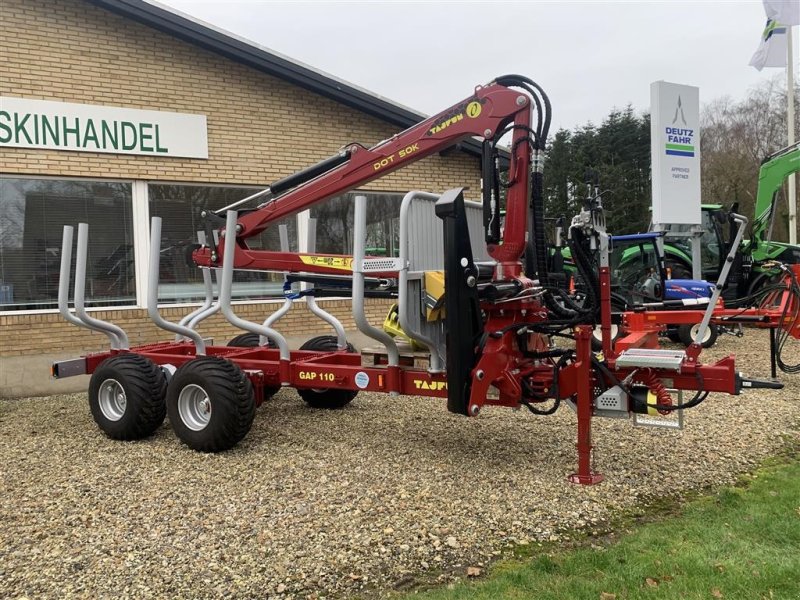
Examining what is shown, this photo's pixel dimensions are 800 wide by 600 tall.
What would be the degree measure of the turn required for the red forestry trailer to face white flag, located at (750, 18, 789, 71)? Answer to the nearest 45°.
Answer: approximately 90° to its left

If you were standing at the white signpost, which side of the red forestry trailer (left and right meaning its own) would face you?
left

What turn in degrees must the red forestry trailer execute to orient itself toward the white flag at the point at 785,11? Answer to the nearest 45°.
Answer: approximately 90° to its left

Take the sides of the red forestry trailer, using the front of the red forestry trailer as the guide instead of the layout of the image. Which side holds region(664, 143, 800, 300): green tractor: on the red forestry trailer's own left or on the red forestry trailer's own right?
on the red forestry trailer's own left

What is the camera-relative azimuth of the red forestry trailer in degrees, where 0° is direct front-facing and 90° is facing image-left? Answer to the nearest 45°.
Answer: approximately 315°
